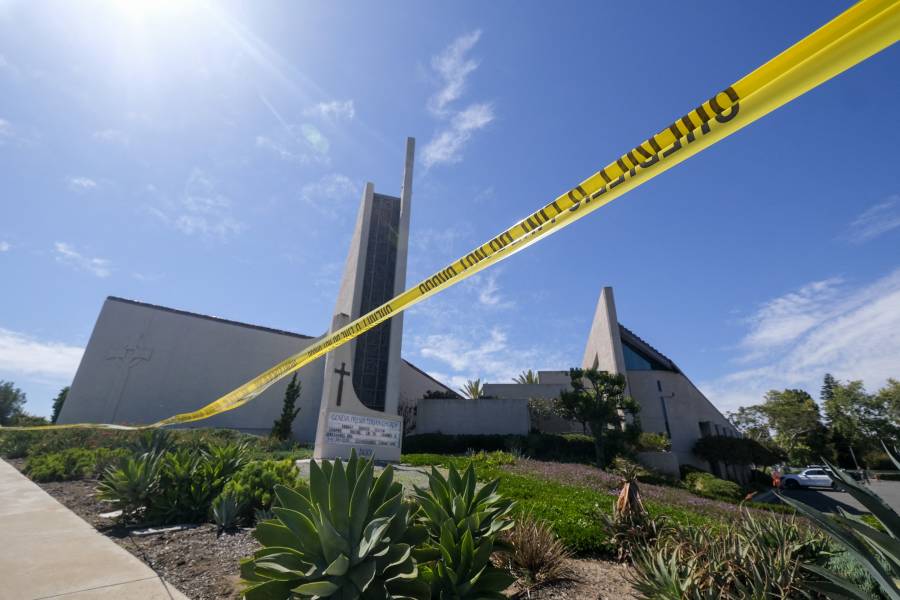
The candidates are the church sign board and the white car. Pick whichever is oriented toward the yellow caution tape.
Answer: the church sign board

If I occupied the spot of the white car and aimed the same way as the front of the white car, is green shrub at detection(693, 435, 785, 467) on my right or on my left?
on my left

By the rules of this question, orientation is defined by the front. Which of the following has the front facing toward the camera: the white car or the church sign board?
the church sign board

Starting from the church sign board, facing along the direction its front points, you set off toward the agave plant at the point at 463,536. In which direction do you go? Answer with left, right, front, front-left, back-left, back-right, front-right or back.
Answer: front

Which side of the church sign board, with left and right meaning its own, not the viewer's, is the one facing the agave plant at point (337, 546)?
front

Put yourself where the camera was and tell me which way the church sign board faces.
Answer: facing the viewer

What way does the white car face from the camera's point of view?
to the viewer's left

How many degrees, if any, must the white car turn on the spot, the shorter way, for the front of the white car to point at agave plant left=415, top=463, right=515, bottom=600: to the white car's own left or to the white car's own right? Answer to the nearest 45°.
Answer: approximately 90° to the white car's own left

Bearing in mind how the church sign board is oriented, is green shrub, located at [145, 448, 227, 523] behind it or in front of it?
in front

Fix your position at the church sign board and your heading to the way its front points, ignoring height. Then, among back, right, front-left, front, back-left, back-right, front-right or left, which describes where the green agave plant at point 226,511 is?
front

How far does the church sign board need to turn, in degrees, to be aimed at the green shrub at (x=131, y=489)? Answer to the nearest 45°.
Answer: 0° — it already faces it

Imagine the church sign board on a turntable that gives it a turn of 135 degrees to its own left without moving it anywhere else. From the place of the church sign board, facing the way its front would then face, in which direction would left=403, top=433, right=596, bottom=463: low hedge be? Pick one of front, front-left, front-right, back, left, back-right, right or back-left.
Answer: front

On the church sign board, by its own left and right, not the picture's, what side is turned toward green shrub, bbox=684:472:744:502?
left

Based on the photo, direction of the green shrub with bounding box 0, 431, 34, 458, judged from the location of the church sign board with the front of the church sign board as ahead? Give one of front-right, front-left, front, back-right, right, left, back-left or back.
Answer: right

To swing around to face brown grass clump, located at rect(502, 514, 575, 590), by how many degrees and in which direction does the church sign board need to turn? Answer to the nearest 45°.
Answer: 0° — it already faces it

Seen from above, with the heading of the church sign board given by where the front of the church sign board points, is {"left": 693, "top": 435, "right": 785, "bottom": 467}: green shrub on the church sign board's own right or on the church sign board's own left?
on the church sign board's own left

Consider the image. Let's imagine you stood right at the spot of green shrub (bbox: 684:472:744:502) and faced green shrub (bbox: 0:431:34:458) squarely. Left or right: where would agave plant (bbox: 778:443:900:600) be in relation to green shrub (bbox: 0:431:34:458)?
left
